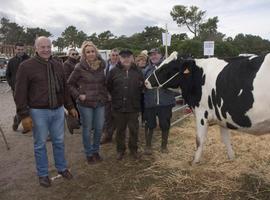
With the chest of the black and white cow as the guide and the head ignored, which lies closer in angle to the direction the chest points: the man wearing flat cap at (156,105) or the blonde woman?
the blonde woman

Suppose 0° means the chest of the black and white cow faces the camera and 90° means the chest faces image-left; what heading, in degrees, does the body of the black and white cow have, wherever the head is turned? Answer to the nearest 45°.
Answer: approximately 90°

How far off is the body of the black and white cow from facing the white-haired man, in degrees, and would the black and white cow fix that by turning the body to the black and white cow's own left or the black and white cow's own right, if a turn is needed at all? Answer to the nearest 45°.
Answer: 0° — it already faces them

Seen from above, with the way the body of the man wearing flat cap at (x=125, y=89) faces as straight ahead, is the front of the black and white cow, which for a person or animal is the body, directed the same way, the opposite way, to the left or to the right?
to the right

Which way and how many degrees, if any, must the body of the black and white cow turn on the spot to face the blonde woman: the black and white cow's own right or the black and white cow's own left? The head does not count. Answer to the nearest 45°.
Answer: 0° — it already faces them

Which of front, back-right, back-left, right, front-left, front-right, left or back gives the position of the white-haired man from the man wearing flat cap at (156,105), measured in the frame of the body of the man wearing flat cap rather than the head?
front-right

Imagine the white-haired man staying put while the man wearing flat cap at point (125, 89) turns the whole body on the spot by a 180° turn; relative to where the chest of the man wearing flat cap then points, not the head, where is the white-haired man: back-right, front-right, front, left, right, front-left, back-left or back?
back-left

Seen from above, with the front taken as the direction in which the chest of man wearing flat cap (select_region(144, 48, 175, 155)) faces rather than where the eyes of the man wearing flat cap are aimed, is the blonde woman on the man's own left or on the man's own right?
on the man's own right

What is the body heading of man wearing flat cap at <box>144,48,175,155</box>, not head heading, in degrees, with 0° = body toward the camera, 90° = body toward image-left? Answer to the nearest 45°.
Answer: approximately 0°

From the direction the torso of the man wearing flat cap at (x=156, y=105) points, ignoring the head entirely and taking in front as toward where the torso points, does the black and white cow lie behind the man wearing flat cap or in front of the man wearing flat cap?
in front
